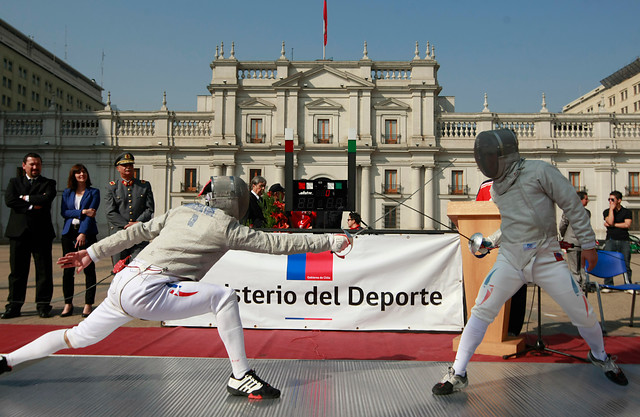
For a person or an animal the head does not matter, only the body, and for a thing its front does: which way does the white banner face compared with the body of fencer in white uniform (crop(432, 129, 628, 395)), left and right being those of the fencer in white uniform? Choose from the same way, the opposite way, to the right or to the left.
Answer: to the left

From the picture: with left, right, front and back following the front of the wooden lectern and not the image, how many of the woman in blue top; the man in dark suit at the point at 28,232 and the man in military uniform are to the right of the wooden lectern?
3

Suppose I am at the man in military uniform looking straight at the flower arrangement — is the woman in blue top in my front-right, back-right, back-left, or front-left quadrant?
back-left

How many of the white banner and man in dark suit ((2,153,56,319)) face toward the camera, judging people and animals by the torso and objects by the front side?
2

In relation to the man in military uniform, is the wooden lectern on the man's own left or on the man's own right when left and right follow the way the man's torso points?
on the man's own left

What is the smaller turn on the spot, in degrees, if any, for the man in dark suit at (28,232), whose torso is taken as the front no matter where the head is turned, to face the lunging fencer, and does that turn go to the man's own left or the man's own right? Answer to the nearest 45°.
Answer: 0° — they already face them

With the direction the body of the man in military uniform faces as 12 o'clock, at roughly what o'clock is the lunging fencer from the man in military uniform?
The lunging fencer is roughly at 12 o'clock from the man in military uniform.

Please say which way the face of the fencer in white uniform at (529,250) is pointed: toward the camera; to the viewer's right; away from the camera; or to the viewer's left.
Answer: to the viewer's left

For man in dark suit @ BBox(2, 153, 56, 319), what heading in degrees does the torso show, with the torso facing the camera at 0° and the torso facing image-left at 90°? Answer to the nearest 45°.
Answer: approximately 0°

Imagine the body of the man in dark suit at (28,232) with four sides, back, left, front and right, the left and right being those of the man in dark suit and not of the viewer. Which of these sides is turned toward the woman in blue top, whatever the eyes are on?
left
